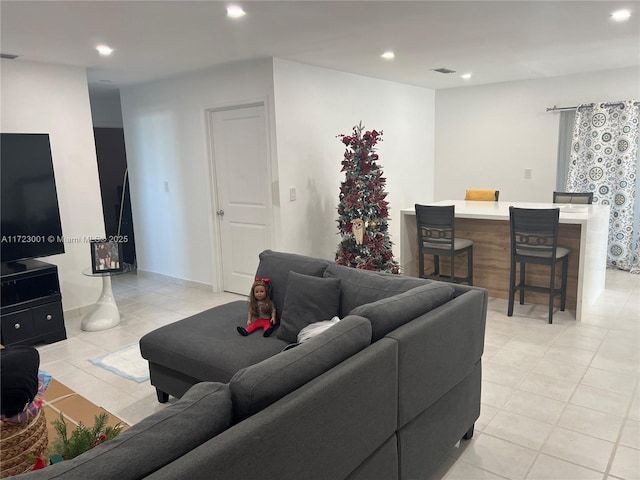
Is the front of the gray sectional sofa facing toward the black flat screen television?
yes

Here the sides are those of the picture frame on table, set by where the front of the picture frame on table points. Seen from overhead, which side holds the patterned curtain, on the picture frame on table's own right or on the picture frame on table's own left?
on the picture frame on table's own left

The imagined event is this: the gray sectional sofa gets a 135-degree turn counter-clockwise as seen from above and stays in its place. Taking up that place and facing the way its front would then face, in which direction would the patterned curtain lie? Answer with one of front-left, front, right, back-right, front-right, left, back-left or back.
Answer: back-left

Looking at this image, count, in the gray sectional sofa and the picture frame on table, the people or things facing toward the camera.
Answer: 1

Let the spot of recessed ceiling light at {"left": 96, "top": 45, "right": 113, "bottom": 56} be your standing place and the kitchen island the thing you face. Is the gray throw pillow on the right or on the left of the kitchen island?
right

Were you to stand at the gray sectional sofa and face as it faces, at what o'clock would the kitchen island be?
The kitchen island is roughly at 3 o'clock from the gray sectional sofa.

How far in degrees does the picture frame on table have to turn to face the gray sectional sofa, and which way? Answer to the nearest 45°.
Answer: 0° — it already faces it

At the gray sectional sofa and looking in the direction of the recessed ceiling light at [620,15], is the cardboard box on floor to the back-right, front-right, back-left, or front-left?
back-left

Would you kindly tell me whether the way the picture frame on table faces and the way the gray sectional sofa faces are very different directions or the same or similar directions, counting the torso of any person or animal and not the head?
very different directions

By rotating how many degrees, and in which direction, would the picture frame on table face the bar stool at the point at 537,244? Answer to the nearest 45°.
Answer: approximately 45° to its left

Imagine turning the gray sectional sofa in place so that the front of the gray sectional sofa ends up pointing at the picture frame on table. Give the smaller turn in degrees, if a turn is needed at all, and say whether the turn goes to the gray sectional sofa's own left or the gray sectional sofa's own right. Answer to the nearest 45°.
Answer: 0° — it already faces it

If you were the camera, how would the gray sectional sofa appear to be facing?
facing away from the viewer and to the left of the viewer

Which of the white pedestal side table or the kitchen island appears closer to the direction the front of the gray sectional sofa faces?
the white pedestal side table
